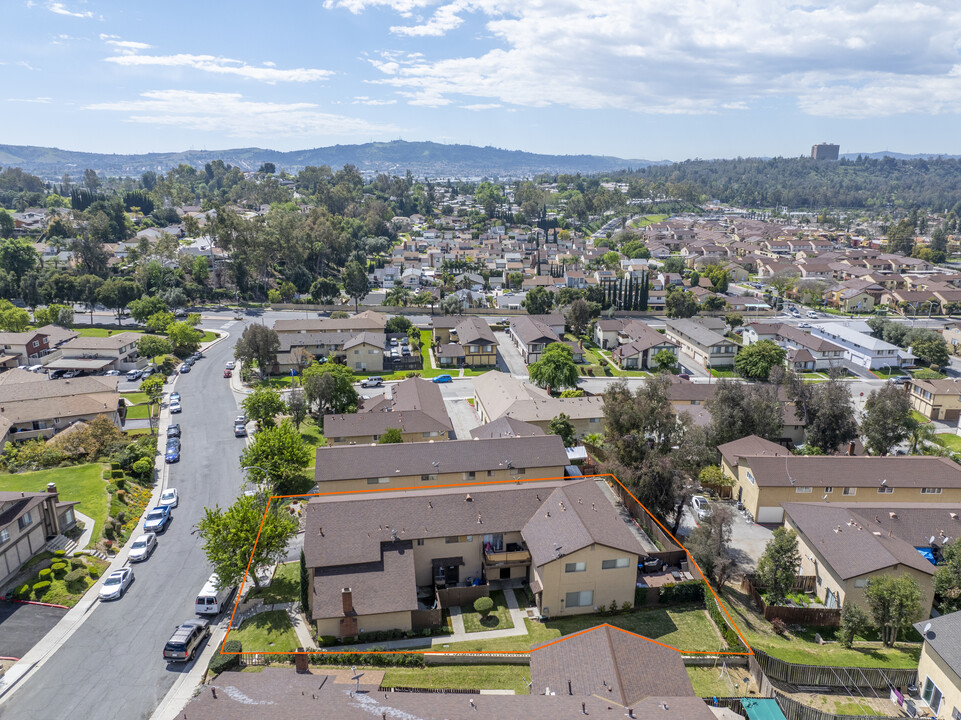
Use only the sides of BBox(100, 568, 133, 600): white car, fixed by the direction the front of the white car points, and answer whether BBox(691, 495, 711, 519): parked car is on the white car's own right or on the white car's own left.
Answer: on the white car's own left

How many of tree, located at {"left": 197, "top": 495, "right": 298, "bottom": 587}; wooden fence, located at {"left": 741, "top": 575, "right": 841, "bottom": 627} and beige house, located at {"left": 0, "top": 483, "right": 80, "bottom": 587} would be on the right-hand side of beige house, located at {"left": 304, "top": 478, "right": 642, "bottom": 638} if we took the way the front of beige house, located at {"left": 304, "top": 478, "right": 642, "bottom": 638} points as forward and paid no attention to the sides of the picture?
2

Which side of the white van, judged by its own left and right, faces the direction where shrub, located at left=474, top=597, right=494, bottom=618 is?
right

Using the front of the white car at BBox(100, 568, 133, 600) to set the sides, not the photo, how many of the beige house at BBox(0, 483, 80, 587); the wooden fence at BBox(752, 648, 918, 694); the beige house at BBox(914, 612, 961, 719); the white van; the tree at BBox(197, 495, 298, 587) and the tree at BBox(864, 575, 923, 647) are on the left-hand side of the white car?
5

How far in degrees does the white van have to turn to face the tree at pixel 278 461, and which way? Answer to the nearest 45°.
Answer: approximately 45° to its left

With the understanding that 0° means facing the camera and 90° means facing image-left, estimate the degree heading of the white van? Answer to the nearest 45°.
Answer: approximately 225°

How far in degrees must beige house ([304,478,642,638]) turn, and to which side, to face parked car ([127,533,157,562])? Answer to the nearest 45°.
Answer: approximately 90° to its right

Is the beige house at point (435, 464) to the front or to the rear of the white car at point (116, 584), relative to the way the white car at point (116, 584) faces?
to the rear

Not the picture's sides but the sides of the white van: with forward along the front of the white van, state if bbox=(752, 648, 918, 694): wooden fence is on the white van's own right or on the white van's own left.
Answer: on the white van's own right

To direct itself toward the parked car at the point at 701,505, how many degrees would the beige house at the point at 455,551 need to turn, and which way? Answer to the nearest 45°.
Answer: approximately 135° to its left

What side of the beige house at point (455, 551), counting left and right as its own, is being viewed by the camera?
front

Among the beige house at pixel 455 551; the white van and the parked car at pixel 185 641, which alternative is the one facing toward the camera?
the beige house

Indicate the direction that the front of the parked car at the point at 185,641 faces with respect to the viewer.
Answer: facing away from the viewer and to the right of the viewer

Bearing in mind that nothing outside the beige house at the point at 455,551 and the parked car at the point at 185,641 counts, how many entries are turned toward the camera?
1

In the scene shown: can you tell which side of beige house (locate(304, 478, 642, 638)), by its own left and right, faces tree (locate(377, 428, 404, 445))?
back
